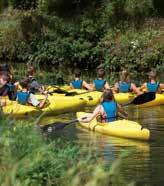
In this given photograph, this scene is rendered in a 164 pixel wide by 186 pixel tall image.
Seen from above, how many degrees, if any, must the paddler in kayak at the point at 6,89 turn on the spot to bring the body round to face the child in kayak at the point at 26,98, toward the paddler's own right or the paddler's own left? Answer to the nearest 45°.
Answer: approximately 135° to the paddler's own left

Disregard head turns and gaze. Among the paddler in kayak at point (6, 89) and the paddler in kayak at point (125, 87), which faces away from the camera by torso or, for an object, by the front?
the paddler in kayak at point (125, 87)

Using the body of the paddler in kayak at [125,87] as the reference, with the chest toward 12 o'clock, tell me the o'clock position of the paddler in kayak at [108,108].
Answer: the paddler in kayak at [108,108] is roughly at 6 o'clock from the paddler in kayak at [125,87].

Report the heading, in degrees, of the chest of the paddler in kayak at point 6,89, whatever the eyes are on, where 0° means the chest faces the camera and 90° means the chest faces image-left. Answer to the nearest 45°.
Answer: approximately 90°

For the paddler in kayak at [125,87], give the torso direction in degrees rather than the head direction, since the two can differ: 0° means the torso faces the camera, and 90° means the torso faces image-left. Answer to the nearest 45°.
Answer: approximately 180°

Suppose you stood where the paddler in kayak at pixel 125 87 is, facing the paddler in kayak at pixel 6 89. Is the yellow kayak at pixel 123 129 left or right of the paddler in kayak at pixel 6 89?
left

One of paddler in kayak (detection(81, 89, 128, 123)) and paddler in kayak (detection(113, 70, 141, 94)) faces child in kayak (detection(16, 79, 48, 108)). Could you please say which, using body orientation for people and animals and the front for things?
paddler in kayak (detection(81, 89, 128, 123))

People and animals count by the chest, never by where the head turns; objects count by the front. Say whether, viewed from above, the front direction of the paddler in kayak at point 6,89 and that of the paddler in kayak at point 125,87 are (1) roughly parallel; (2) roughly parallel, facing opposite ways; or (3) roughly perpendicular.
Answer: roughly perpendicular
